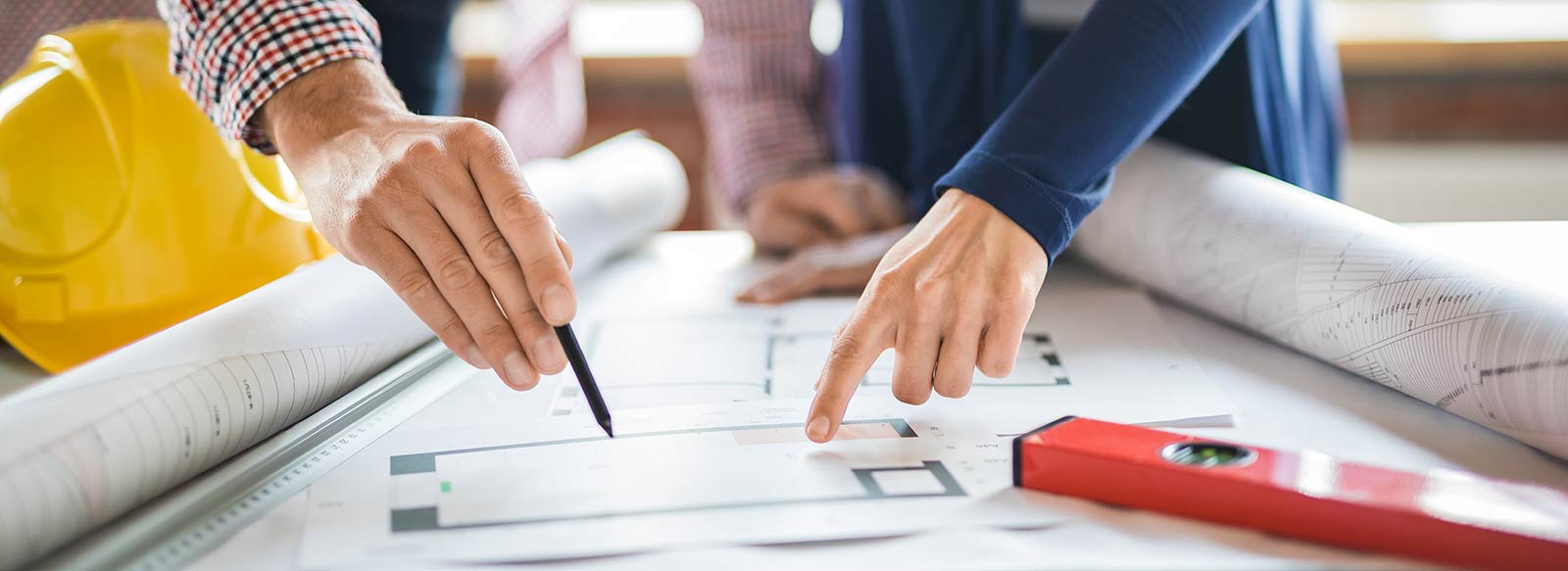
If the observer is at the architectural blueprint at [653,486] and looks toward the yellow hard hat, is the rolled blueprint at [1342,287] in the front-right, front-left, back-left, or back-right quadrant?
back-right

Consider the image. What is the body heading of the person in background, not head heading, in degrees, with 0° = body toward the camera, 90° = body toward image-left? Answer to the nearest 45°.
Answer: approximately 0°
